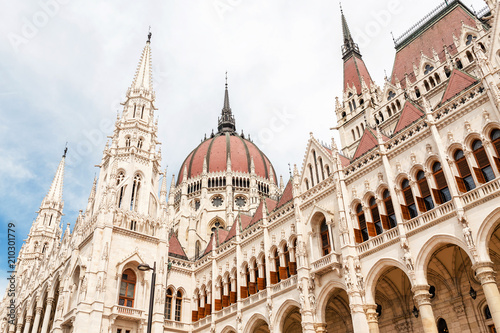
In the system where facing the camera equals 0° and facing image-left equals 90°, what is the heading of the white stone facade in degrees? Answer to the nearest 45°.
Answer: approximately 45°
